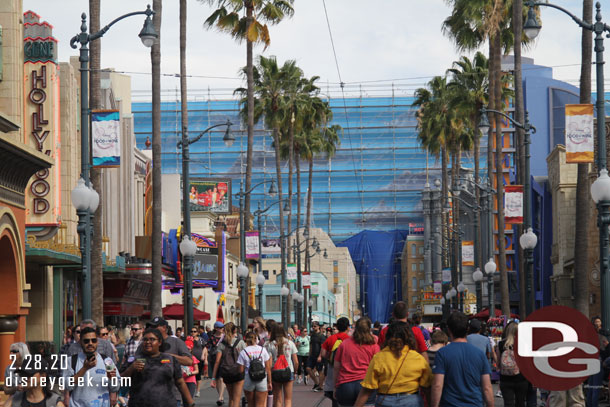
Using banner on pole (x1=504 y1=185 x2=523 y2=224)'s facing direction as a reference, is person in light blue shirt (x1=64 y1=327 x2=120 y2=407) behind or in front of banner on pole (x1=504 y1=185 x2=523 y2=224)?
in front

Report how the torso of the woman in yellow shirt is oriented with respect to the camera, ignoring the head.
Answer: away from the camera

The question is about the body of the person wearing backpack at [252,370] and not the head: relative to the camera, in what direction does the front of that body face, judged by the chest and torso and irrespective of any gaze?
away from the camera

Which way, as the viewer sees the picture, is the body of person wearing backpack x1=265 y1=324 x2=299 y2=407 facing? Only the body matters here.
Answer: away from the camera

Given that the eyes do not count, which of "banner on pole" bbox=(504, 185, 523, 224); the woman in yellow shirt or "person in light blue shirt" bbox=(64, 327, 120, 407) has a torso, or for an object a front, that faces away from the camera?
the woman in yellow shirt

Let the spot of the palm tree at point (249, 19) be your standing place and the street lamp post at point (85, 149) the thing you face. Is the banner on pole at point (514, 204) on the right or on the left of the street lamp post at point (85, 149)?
left

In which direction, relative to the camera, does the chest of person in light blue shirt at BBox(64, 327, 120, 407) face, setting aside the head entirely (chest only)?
toward the camera

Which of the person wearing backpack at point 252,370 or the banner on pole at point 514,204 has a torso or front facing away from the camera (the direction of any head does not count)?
the person wearing backpack

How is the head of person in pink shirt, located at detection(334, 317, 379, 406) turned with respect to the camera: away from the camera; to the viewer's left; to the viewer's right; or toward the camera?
away from the camera

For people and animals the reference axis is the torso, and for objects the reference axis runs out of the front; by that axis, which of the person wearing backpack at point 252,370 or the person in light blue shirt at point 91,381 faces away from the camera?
the person wearing backpack

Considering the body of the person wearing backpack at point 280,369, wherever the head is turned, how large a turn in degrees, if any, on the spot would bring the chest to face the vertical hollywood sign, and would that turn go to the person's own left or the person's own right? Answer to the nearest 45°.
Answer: approximately 45° to the person's own left

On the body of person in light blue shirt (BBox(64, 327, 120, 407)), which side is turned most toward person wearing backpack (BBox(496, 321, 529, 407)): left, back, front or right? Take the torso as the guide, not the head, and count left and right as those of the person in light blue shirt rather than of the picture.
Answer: left

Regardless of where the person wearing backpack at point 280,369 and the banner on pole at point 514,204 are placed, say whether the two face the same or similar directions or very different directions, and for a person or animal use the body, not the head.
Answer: very different directions

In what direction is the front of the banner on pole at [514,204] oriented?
toward the camera

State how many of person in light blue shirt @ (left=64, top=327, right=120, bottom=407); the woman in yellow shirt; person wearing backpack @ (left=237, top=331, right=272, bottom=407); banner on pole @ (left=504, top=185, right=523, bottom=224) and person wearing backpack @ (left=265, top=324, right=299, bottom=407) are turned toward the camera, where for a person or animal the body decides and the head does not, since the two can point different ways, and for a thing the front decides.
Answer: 2
